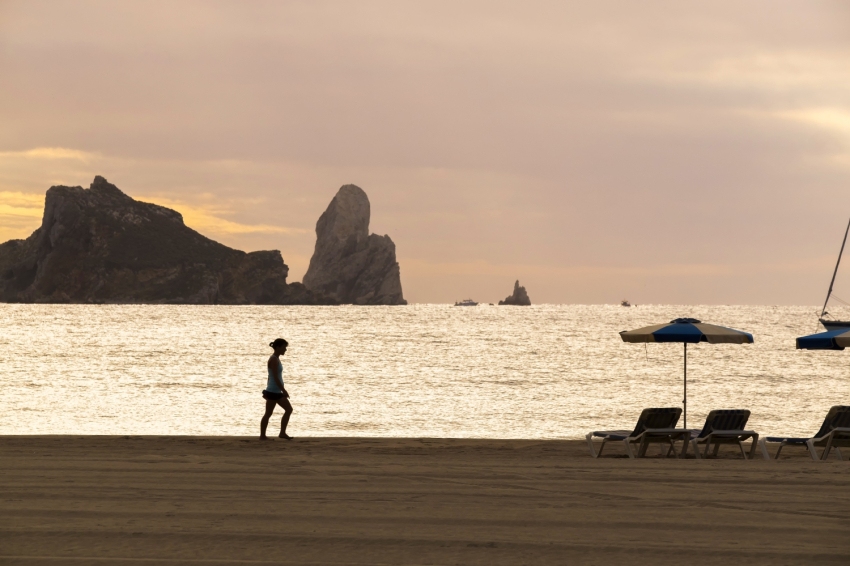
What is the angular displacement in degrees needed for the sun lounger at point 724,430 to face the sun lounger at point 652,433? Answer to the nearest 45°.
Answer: approximately 45° to its left

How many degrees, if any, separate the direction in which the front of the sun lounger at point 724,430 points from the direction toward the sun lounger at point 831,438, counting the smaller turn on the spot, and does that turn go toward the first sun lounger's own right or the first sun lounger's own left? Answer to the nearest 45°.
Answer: approximately 135° to the first sun lounger's own right

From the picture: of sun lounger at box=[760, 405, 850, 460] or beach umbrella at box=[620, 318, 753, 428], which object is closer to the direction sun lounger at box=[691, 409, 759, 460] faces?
the beach umbrella

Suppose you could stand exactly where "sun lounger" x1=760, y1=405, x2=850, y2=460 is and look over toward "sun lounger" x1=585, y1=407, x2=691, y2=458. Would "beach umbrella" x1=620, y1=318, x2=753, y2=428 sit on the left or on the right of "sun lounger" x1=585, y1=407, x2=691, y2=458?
right

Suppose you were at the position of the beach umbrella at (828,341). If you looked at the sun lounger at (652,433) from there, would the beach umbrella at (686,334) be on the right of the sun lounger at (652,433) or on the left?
right

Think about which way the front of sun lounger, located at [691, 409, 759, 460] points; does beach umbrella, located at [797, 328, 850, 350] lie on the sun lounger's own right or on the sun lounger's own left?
on the sun lounger's own right

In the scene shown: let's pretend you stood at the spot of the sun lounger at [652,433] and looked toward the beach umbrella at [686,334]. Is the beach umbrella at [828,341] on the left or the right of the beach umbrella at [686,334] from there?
right

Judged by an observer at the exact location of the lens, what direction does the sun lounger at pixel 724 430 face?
facing away from the viewer and to the left of the viewer

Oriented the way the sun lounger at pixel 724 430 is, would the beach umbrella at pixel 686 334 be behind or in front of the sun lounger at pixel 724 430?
in front
